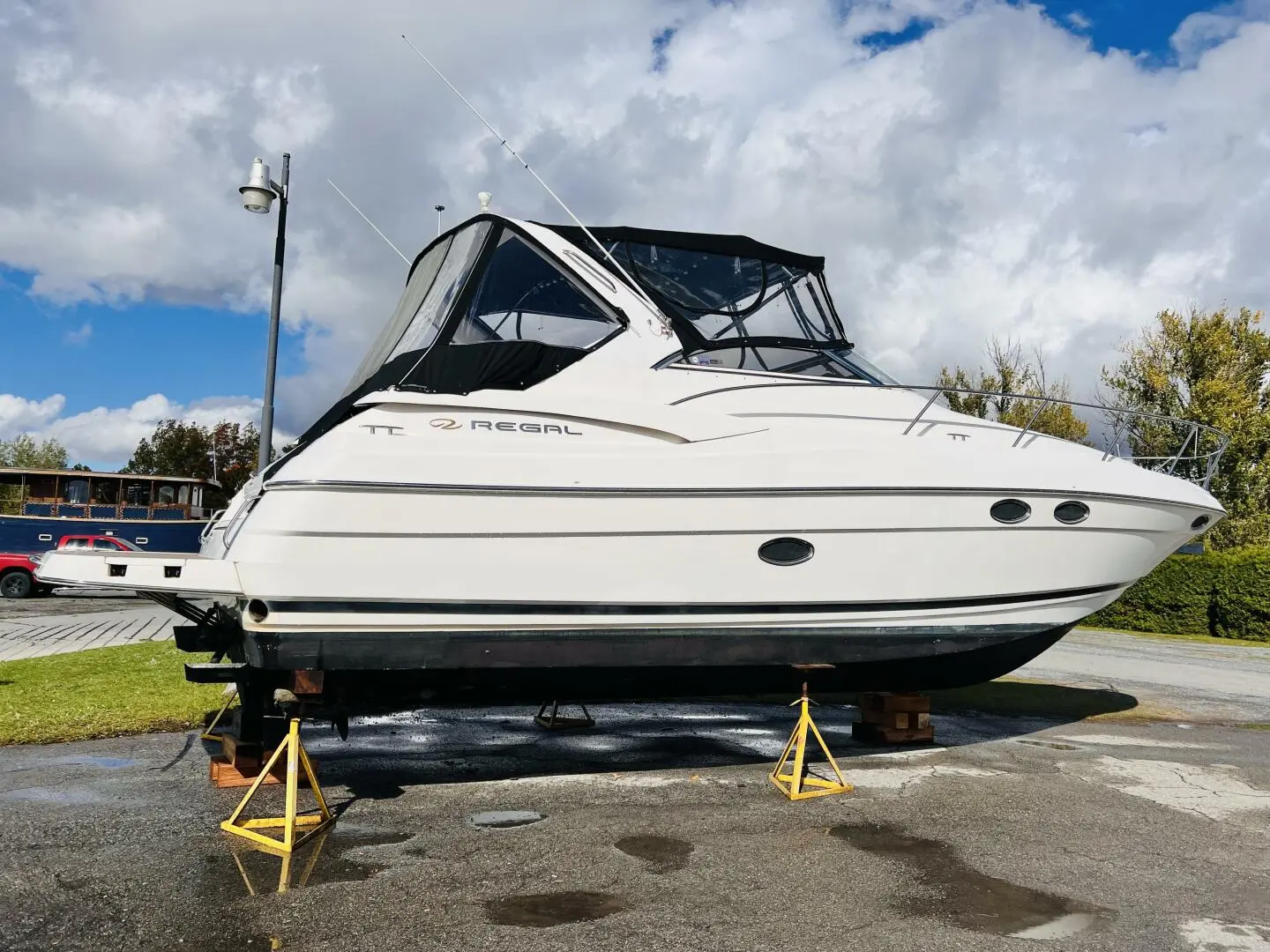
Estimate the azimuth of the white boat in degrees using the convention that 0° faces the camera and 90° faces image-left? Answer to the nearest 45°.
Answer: approximately 270°

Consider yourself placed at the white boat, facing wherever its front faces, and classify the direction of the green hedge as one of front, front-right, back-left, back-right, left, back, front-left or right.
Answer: front-left

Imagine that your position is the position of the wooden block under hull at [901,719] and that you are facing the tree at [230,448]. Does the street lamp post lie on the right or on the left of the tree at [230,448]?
left

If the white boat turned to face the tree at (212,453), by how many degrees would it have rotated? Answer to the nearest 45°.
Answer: approximately 135° to its left

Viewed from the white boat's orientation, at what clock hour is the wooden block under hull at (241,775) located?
The wooden block under hull is roughly at 6 o'clock from the white boat.
